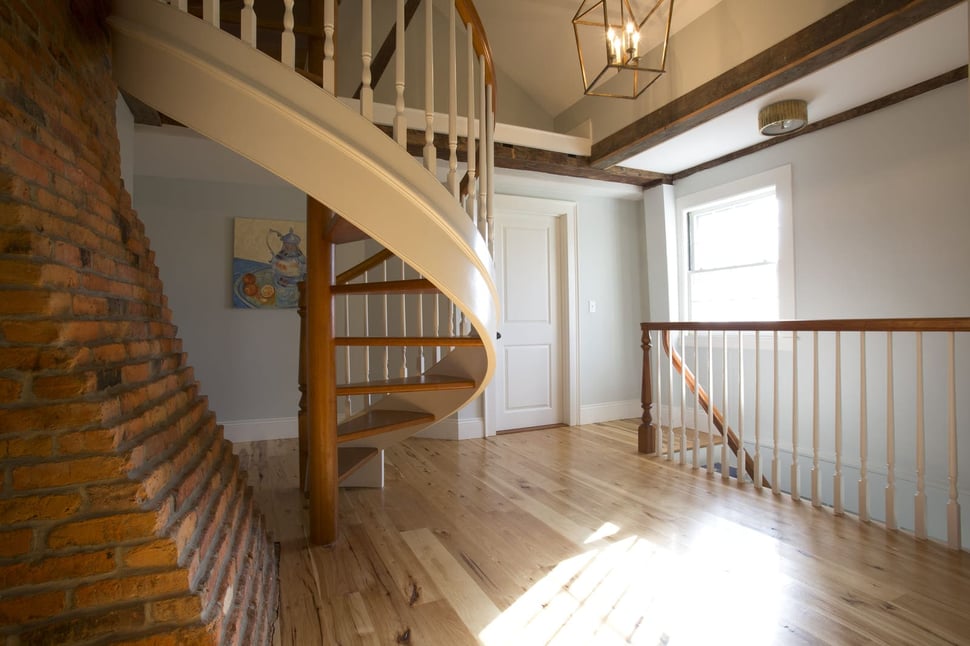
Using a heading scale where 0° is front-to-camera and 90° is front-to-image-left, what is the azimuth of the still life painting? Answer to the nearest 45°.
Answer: approximately 0°

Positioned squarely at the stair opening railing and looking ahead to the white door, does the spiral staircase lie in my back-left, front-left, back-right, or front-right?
front-left

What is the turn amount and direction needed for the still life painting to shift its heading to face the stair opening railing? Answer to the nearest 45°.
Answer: approximately 45° to its left

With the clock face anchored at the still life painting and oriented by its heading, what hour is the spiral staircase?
The spiral staircase is roughly at 12 o'clock from the still life painting.

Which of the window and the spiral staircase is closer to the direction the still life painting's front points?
the spiral staircase

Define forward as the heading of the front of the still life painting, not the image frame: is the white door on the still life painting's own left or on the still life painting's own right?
on the still life painting's own left

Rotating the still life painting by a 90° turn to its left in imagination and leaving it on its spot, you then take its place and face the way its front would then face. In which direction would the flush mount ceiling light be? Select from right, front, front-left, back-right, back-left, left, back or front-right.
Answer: front-right

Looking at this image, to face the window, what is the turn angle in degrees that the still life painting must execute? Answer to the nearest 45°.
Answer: approximately 45° to its left

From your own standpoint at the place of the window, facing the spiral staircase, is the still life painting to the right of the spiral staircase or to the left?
right

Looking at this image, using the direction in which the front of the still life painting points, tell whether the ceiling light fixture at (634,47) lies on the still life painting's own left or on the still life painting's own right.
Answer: on the still life painting's own left
